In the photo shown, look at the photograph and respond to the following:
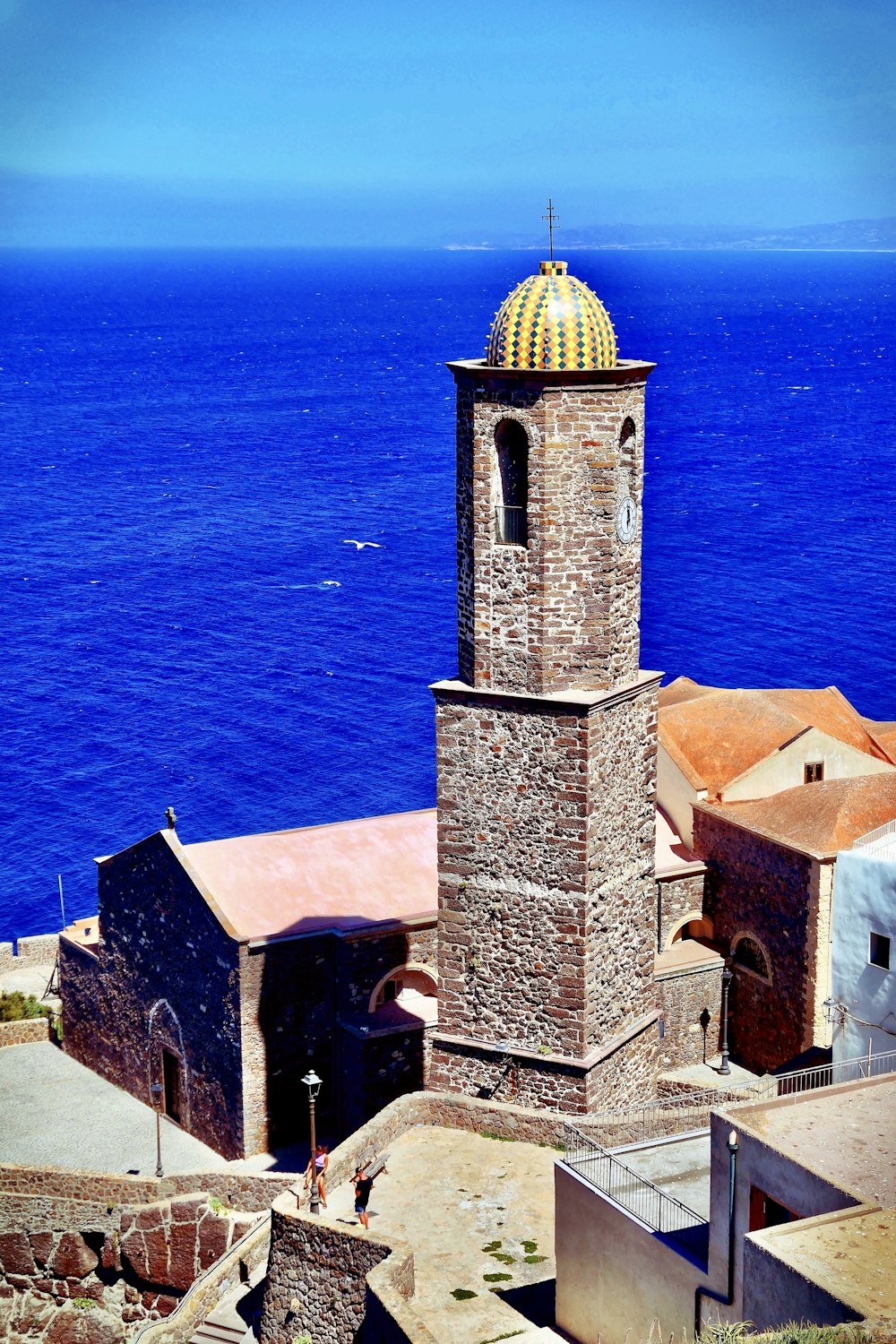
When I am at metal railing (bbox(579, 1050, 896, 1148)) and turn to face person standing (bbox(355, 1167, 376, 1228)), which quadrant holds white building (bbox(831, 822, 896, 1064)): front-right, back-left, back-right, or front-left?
back-right

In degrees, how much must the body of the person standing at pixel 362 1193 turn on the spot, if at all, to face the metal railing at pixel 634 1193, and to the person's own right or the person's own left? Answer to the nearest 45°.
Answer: approximately 135° to the person's own left

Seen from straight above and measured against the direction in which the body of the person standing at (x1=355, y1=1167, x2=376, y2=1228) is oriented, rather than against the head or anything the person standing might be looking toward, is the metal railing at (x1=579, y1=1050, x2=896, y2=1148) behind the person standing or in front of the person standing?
behind
